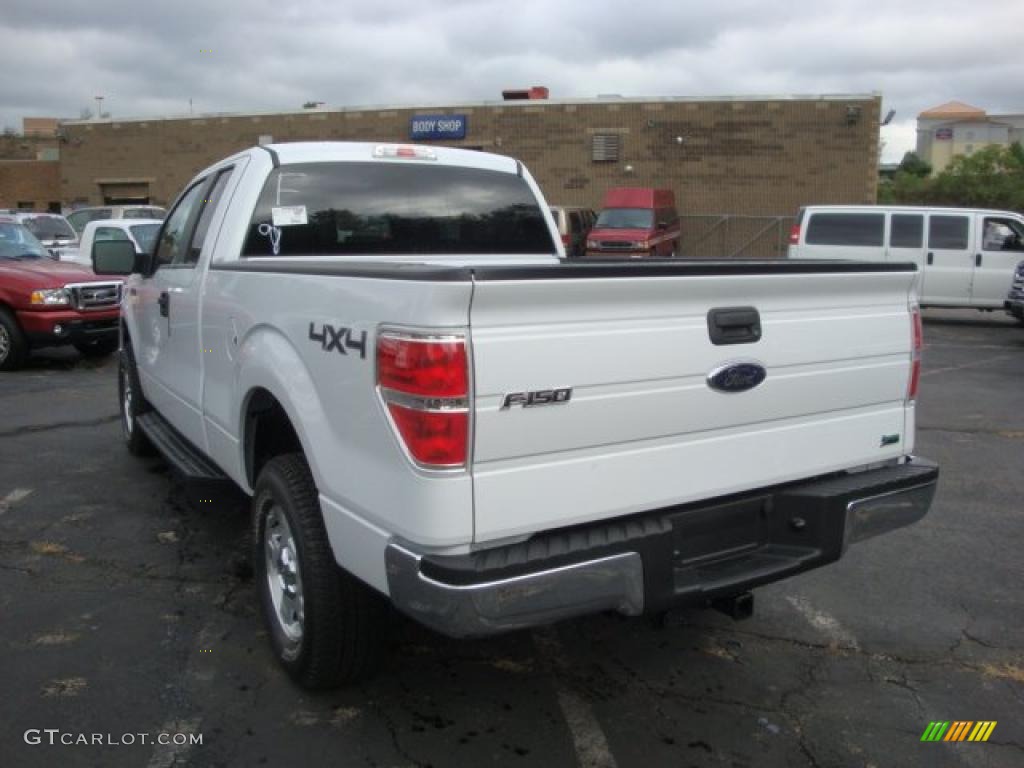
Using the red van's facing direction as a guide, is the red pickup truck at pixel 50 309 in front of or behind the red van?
in front

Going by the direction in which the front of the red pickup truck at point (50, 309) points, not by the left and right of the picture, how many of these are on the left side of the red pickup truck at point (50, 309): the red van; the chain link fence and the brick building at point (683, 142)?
3

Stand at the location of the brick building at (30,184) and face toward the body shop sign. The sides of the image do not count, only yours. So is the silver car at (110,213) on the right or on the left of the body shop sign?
right

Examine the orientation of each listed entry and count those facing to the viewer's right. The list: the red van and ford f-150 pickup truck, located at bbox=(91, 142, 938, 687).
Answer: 0

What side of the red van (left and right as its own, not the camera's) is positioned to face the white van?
left

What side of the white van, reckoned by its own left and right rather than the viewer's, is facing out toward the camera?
right

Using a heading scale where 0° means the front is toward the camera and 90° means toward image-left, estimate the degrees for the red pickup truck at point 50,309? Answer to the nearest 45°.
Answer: approximately 315°

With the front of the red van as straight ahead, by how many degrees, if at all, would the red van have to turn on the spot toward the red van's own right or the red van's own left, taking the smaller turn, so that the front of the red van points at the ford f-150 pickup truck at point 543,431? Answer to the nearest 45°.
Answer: approximately 45° to the red van's own left

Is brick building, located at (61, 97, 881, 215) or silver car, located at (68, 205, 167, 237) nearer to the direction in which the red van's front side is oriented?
the silver car
